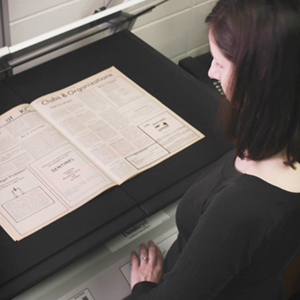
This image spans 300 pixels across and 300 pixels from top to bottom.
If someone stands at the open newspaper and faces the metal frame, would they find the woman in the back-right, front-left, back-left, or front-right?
back-right

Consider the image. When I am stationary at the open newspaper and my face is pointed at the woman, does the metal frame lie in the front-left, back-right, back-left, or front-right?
back-left

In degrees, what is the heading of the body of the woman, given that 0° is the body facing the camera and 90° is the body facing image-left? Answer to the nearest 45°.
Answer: approximately 135°

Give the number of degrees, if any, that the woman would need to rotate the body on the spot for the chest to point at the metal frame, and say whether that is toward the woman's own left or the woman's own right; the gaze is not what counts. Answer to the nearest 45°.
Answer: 0° — they already face it
